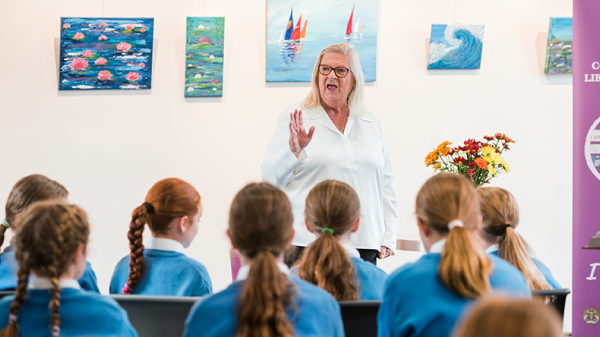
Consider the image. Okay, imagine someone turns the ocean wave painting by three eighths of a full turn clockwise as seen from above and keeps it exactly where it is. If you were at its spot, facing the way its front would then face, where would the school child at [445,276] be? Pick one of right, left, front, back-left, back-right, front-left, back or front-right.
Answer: back-left

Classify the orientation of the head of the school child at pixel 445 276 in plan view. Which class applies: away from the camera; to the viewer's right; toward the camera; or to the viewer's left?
away from the camera

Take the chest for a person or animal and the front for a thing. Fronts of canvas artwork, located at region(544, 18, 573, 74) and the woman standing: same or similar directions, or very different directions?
same or similar directions

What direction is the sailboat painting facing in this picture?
toward the camera

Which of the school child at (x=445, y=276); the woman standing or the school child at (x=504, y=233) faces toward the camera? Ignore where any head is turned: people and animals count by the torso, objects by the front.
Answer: the woman standing

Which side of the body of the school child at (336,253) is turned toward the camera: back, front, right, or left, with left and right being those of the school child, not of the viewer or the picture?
back

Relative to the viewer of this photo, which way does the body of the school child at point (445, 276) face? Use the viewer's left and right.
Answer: facing away from the viewer and to the left of the viewer

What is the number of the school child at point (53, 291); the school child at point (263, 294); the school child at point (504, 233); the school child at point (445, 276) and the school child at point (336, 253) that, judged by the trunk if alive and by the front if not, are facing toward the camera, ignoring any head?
0

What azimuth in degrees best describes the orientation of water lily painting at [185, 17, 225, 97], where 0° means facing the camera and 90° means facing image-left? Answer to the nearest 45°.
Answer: approximately 0°

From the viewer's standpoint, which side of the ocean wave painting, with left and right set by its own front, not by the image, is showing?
front

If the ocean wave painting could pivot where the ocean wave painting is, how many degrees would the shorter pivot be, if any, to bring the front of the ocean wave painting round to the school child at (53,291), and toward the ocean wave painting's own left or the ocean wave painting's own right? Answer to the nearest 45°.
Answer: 0° — it already faces them

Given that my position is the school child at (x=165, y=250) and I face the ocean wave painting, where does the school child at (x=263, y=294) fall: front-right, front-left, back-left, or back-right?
back-right

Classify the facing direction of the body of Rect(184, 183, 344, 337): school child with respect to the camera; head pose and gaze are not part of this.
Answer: away from the camera

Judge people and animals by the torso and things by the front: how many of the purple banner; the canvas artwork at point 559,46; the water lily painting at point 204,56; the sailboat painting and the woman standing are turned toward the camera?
5

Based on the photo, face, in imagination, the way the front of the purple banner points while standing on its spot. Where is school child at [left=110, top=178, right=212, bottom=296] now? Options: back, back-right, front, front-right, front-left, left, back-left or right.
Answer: front-right

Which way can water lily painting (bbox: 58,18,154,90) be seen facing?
toward the camera

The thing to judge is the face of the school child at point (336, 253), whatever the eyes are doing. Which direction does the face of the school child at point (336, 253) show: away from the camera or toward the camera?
away from the camera

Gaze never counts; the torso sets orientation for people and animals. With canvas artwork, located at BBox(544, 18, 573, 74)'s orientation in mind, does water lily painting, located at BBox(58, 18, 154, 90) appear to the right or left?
on its right

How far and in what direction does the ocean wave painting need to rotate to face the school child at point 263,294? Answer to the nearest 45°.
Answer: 0° — it already faces them

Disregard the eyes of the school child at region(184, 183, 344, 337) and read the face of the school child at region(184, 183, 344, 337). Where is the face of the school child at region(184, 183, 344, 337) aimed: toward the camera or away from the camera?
away from the camera
